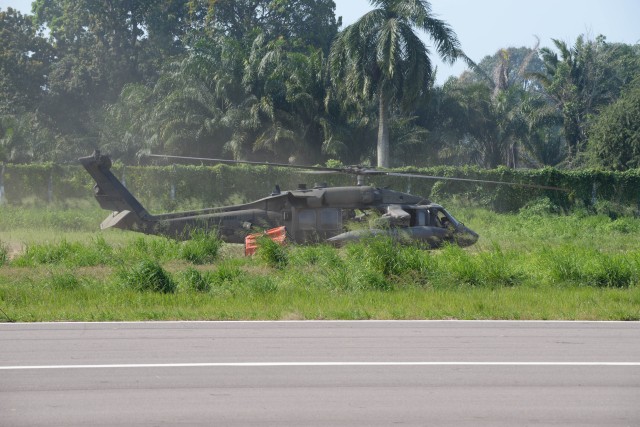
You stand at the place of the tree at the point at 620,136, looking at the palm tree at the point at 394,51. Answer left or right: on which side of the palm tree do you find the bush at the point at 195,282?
left

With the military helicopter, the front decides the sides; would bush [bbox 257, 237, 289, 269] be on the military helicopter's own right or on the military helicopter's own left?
on the military helicopter's own right

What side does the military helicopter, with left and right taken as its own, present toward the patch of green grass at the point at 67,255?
back

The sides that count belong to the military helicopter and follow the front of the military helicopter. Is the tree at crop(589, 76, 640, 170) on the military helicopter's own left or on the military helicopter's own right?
on the military helicopter's own left

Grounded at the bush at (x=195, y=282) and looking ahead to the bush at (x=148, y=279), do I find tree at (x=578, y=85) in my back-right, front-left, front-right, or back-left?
back-right

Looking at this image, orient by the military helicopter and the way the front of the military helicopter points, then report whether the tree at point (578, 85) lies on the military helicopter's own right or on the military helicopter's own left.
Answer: on the military helicopter's own left

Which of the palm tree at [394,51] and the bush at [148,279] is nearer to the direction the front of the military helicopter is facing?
the palm tree

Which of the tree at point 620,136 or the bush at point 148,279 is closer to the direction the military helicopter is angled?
the tree

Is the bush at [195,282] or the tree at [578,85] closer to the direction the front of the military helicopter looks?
the tree

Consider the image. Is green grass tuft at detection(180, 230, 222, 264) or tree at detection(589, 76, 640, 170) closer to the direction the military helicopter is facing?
the tree

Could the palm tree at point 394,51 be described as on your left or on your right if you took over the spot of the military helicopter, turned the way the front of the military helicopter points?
on your left

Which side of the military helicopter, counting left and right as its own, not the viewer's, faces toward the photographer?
right

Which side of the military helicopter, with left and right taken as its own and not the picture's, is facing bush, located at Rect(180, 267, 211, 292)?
right

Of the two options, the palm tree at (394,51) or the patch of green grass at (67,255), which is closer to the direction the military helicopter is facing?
the palm tree
